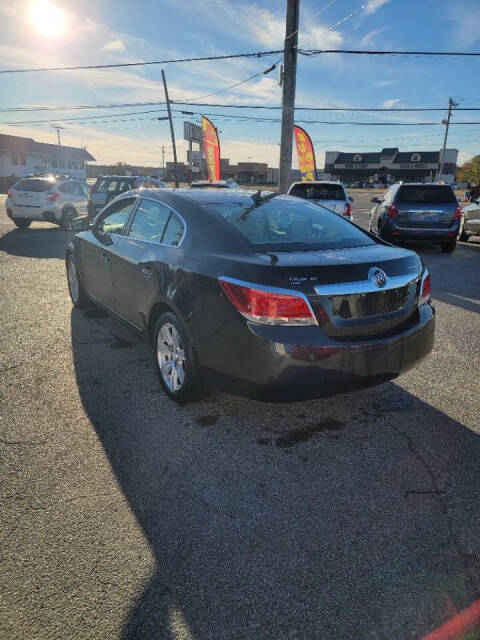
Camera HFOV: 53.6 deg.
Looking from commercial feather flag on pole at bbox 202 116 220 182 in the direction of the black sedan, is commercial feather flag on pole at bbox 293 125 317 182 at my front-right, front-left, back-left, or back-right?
front-left

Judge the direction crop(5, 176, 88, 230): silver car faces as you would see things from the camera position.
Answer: facing away from the viewer and to the right of the viewer

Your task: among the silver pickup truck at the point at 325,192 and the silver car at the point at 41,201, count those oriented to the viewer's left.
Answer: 0

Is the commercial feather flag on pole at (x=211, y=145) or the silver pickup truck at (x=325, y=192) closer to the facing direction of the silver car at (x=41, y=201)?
the commercial feather flag on pole

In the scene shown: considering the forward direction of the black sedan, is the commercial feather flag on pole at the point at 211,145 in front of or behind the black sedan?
in front

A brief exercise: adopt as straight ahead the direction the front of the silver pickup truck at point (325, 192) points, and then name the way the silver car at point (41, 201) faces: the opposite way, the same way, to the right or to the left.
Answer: the same way

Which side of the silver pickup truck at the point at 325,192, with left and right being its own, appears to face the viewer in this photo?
back

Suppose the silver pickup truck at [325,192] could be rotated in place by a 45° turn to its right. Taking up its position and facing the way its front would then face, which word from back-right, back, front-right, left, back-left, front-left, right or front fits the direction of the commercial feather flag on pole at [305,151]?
front-left

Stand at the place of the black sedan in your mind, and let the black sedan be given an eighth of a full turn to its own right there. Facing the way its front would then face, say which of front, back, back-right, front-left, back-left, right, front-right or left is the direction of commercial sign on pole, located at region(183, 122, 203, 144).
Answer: front

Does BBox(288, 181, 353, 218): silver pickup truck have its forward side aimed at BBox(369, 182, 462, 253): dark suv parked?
no

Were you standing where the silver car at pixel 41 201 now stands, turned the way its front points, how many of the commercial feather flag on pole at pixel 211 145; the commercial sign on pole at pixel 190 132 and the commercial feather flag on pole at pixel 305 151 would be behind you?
0

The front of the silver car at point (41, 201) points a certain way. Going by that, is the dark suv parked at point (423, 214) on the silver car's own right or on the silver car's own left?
on the silver car's own right

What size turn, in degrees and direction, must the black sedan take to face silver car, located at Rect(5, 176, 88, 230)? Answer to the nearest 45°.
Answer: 0° — it already faces it

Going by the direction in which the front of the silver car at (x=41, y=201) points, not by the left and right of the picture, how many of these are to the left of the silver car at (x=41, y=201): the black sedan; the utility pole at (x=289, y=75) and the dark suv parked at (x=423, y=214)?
0

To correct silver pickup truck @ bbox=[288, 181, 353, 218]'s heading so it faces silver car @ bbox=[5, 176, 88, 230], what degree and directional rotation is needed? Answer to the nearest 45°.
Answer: approximately 90° to its left

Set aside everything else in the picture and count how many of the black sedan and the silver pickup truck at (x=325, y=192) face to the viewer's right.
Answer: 0

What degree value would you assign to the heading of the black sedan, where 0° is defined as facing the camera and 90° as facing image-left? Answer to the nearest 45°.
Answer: approximately 135°

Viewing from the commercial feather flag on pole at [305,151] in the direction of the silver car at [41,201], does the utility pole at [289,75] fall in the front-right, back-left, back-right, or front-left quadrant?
front-left

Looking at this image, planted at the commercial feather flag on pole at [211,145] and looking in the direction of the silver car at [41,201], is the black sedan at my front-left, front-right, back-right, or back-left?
front-left
